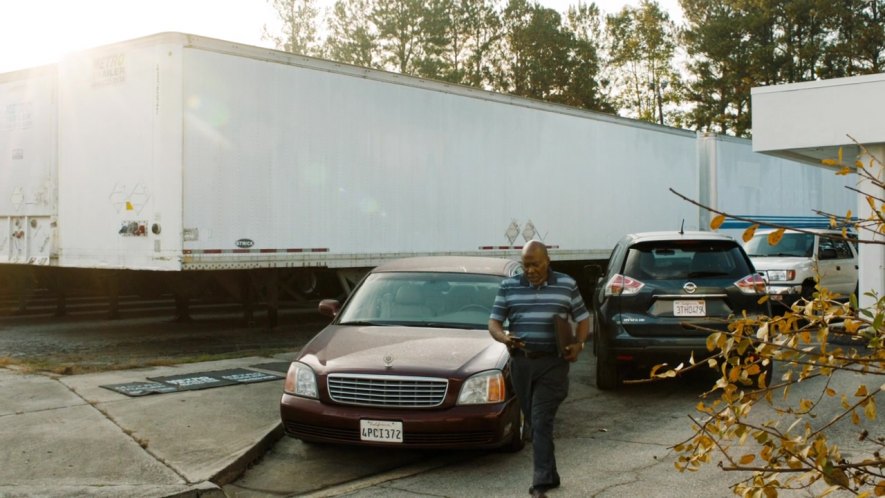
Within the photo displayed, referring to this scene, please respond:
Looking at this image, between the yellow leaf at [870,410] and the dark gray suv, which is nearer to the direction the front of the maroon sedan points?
the yellow leaf

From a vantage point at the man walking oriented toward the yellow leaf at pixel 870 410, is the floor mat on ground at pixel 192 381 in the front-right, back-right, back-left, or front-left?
back-right

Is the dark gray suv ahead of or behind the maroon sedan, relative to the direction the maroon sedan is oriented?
behind

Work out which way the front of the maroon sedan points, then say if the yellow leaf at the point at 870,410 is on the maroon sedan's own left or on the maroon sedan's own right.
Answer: on the maroon sedan's own left

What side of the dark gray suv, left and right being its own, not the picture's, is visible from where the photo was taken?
back

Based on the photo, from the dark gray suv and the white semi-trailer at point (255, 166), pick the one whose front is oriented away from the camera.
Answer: the dark gray suv

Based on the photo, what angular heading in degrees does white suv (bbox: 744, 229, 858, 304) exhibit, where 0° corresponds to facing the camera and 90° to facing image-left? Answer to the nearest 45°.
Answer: approximately 45°

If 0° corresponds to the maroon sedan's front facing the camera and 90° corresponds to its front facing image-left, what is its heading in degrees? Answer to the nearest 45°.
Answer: approximately 45°
